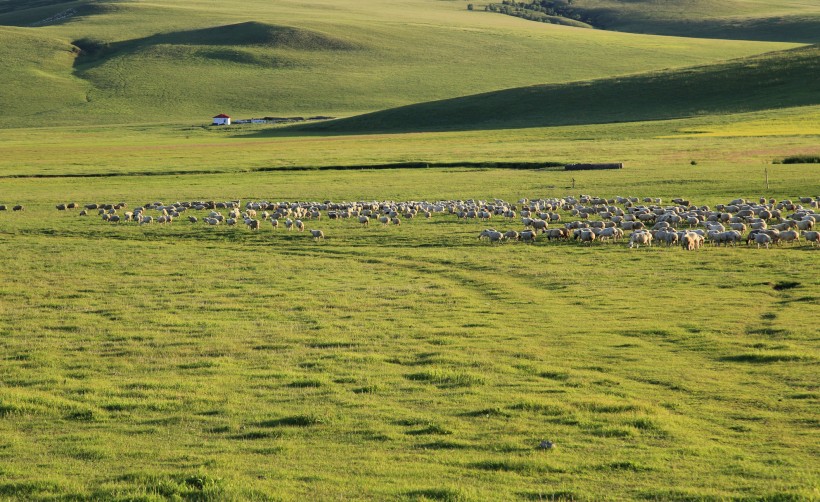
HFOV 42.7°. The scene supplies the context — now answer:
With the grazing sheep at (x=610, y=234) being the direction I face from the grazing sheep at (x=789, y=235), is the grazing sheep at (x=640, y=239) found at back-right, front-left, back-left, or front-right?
front-left

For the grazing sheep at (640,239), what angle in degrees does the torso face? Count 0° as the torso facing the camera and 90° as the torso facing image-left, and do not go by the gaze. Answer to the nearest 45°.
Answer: approximately 90°

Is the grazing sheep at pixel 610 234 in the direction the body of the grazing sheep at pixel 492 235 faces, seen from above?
no

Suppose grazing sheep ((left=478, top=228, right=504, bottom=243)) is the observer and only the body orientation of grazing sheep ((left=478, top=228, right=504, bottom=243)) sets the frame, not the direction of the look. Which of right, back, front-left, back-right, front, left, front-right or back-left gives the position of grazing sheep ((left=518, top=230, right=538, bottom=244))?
back

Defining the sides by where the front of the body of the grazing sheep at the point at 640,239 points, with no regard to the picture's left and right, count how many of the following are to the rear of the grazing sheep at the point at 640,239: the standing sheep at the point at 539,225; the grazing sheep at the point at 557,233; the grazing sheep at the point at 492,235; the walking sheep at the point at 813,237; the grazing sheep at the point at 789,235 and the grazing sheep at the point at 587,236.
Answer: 2

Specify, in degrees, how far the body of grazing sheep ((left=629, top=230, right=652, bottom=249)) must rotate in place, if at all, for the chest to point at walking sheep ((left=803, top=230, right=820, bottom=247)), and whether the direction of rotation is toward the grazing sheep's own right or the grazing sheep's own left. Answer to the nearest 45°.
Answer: approximately 180°

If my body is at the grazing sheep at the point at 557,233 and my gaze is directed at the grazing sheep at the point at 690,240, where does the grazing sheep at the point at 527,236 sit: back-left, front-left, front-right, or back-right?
back-right

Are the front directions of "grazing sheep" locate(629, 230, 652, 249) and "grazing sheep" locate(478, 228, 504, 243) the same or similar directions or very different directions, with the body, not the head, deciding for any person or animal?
same or similar directions

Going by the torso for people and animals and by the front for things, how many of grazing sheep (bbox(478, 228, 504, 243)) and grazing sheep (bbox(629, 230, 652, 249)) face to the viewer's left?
2

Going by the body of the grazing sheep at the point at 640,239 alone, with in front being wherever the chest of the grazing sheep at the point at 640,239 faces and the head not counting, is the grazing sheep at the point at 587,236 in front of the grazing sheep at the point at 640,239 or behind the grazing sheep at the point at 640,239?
in front

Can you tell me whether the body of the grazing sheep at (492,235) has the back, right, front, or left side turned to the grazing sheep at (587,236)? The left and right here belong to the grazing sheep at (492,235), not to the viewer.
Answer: back

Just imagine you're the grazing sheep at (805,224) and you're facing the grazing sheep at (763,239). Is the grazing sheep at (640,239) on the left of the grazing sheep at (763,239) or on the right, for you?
right

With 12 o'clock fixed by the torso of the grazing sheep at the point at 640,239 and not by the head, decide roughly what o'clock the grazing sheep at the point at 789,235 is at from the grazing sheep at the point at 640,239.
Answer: the grazing sheep at the point at 789,235 is roughly at 6 o'clock from the grazing sheep at the point at 640,239.

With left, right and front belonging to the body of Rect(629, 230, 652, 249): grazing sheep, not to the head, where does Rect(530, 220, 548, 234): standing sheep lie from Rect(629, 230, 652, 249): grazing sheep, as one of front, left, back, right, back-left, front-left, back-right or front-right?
front-right

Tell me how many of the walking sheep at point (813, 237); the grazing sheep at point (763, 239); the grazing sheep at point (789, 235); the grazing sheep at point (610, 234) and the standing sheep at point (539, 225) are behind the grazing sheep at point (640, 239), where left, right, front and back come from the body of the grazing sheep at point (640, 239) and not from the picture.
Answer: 3

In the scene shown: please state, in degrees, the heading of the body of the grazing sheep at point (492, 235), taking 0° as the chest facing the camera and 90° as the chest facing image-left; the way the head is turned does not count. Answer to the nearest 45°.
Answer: approximately 90°
